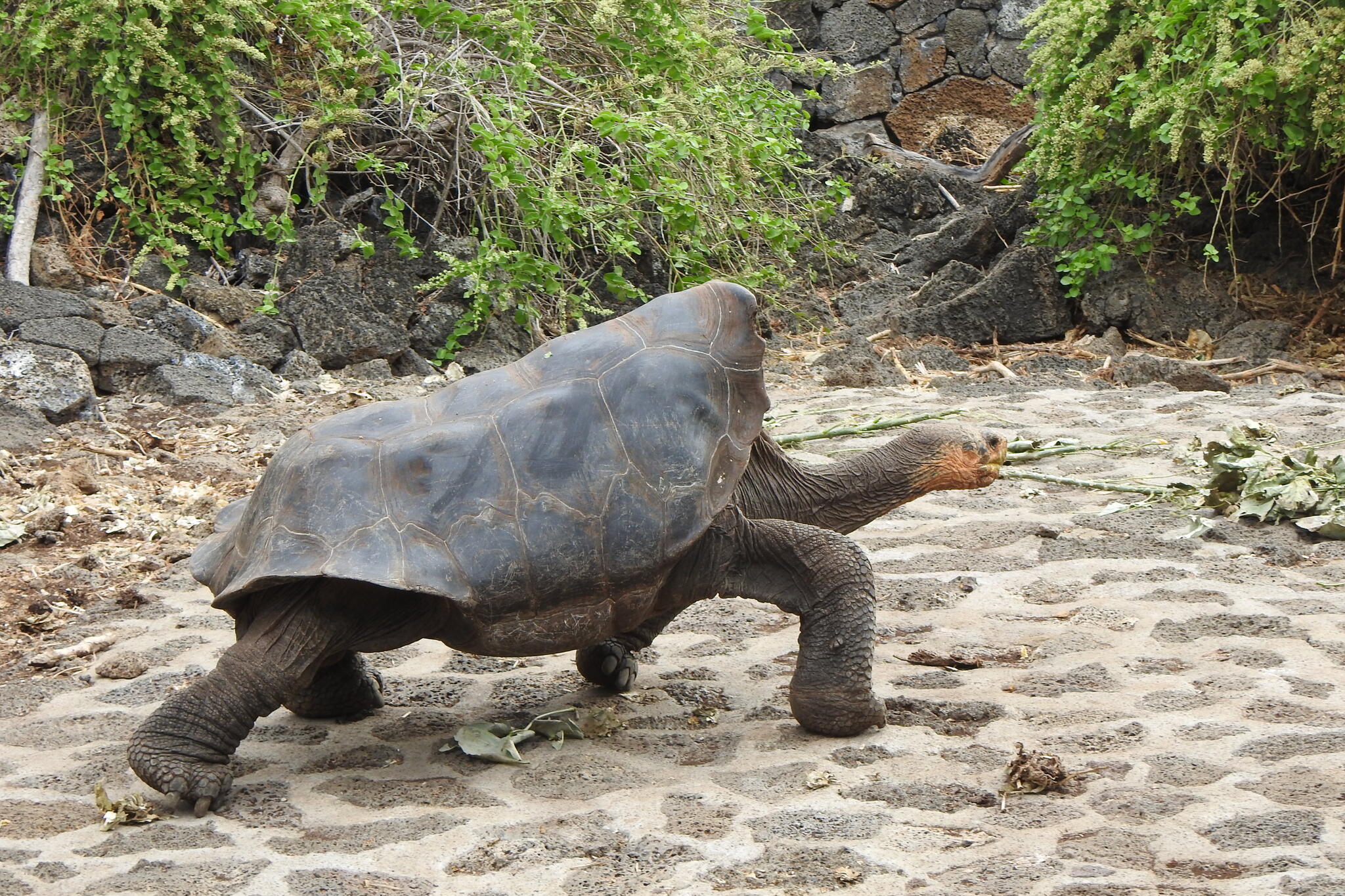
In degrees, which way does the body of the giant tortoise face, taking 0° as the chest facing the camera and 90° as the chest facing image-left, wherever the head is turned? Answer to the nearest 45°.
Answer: approximately 270°

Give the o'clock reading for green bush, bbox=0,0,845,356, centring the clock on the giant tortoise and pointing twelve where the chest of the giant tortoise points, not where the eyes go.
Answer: The green bush is roughly at 9 o'clock from the giant tortoise.

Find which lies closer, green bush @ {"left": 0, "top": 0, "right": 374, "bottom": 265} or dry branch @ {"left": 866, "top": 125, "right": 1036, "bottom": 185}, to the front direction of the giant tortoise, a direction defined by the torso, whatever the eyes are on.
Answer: the dry branch

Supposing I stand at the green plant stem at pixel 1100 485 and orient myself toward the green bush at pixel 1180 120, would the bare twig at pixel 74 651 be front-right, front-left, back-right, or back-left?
back-left

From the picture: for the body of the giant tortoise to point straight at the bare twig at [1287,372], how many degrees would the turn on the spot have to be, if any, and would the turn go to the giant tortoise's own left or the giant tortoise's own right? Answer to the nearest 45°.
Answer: approximately 45° to the giant tortoise's own left

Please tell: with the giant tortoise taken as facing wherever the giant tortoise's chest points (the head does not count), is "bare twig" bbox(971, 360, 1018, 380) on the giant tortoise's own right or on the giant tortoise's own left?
on the giant tortoise's own left

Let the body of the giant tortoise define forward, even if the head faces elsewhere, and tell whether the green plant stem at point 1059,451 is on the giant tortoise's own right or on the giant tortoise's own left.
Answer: on the giant tortoise's own left

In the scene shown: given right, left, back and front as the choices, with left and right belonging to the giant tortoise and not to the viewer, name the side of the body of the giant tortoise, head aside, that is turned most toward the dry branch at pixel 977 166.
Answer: left
